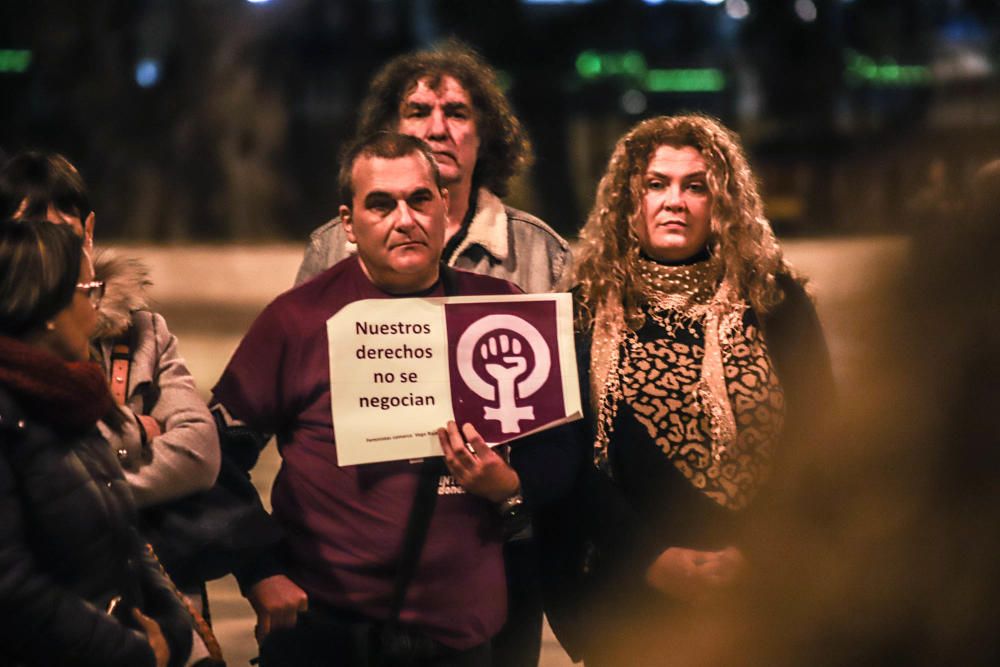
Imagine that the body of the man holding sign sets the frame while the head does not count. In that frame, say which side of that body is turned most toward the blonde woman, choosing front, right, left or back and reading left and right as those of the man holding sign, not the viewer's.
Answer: left

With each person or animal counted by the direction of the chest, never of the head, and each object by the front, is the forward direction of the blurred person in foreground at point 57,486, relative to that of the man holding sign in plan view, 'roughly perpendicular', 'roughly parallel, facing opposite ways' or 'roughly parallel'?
roughly perpendicular

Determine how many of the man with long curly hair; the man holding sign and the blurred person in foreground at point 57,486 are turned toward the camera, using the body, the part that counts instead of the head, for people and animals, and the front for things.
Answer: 2

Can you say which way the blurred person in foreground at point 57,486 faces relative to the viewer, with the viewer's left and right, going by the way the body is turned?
facing to the right of the viewer

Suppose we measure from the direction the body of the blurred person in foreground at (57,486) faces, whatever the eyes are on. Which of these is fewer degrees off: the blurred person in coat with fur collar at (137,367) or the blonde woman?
the blonde woman
